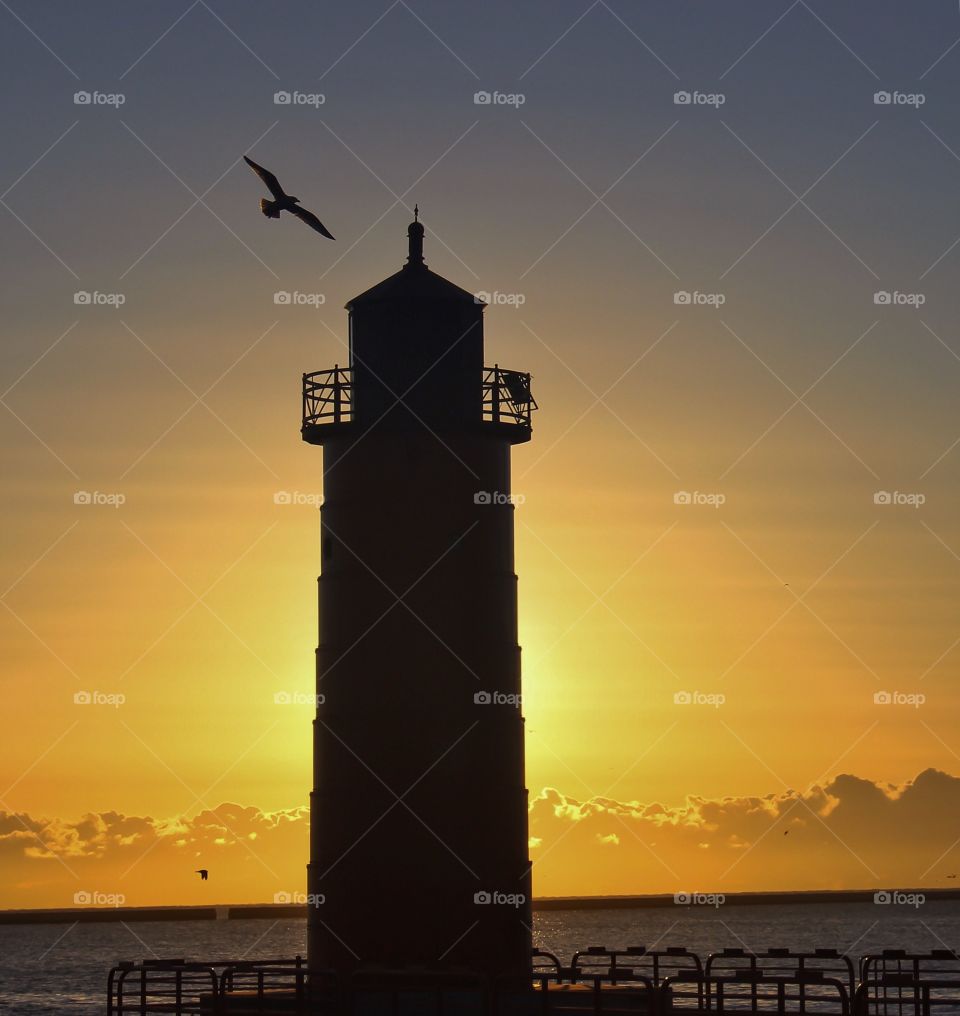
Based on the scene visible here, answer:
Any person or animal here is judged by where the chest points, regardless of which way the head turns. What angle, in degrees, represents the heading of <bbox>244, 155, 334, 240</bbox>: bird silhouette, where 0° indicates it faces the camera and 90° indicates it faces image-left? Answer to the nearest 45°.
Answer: approximately 270°
